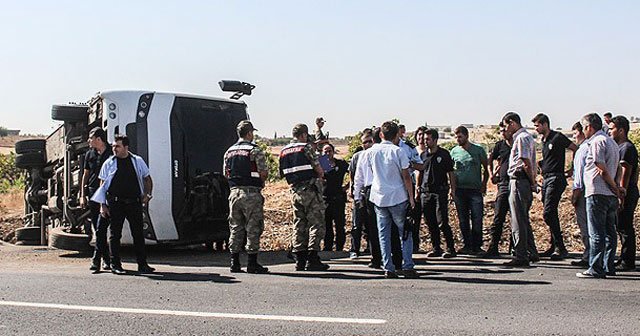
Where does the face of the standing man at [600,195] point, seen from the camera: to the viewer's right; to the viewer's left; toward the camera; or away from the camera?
to the viewer's left

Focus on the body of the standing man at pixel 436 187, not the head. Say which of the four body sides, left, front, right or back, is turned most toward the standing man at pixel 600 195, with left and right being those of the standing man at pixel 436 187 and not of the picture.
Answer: left

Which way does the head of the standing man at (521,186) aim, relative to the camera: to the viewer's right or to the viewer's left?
to the viewer's left

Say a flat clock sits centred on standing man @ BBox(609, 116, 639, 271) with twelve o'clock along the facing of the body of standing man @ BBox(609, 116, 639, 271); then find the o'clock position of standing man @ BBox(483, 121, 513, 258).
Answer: standing man @ BBox(483, 121, 513, 258) is roughly at 1 o'clock from standing man @ BBox(609, 116, 639, 271).

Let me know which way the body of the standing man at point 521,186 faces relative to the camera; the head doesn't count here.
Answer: to the viewer's left

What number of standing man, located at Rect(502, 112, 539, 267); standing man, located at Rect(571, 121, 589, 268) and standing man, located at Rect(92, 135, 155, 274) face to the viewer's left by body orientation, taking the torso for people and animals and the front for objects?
2

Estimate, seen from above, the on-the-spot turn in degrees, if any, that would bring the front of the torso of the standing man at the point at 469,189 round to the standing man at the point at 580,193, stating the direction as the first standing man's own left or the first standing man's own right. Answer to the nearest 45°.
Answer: approximately 90° to the first standing man's own left

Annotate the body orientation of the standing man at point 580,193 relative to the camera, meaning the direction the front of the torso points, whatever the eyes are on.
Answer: to the viewer's left

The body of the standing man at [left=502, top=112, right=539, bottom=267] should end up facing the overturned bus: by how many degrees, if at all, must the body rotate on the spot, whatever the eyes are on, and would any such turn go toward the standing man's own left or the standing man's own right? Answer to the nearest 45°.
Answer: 0° — they already face it
